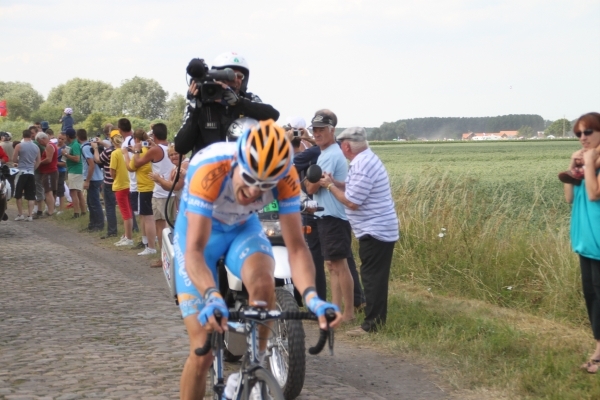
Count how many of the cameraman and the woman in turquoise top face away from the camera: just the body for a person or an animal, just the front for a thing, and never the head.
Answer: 0

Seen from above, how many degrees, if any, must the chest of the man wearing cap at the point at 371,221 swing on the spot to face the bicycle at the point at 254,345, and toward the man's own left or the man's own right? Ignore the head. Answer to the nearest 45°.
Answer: approximately 90° to the man's own left

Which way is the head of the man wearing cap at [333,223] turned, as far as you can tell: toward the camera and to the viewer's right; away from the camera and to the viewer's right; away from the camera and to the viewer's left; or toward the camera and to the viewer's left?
toward the camera and to the viewer's left

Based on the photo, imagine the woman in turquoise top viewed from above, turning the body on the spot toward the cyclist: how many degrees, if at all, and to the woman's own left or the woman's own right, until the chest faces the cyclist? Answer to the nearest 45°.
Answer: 0° — they already face them

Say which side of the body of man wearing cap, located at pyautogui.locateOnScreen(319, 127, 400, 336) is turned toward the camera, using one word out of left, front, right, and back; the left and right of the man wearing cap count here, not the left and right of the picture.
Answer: left

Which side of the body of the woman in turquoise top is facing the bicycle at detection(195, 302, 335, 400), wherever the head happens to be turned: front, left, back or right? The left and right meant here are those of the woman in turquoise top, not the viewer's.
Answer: front

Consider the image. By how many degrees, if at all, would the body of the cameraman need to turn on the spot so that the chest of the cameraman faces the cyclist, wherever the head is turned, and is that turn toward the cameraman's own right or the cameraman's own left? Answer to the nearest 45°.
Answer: approximately 45° to the cameraman's own left

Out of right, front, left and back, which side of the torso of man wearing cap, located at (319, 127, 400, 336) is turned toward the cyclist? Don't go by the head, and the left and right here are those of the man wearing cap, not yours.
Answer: left
